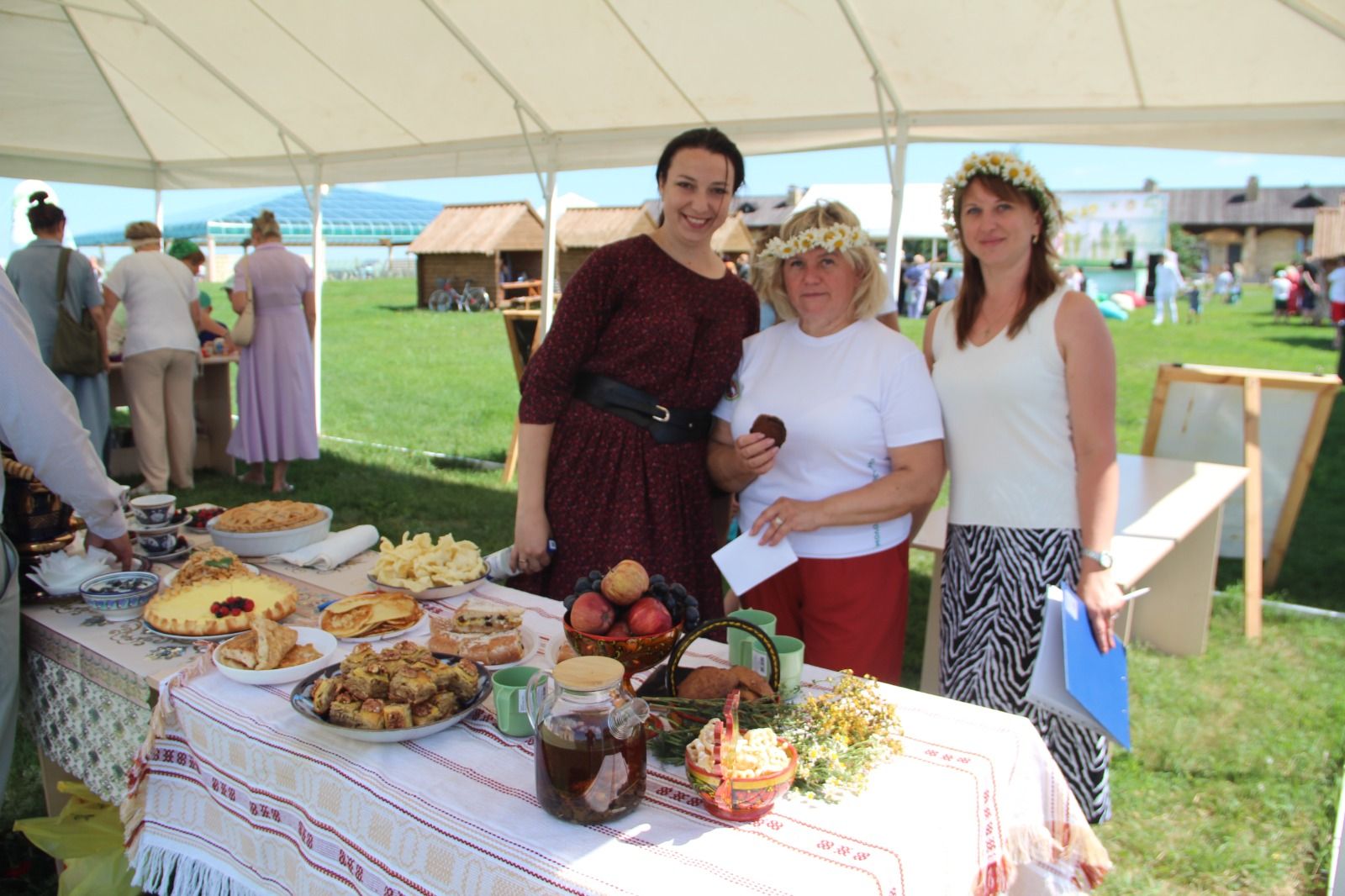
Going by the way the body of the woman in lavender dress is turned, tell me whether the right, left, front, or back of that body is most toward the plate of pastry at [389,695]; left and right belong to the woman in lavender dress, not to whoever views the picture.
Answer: back

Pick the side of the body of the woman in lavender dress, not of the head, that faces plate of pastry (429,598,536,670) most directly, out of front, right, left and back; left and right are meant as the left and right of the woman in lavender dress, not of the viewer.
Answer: back

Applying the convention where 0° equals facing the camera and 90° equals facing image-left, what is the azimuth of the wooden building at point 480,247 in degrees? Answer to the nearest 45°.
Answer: approximately 315°

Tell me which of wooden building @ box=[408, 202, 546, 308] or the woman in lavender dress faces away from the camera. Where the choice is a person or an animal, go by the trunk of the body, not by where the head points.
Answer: the woman in lavender dress

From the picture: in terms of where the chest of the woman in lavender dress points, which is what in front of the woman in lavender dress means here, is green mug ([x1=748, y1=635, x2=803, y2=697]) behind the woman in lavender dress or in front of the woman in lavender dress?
behind

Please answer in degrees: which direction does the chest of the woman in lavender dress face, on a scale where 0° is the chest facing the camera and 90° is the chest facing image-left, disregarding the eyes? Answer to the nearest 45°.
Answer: approximately 180°

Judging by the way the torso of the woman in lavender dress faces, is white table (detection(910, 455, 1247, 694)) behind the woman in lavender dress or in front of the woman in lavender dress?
behind

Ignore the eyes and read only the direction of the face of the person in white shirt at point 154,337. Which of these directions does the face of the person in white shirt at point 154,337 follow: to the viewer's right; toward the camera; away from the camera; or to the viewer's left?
away from the camera

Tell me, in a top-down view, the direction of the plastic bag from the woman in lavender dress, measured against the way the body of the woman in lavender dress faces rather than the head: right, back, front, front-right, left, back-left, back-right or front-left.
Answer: back

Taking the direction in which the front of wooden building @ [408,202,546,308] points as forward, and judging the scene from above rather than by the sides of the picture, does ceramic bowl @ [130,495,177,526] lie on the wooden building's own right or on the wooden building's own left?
on the wooden building's own right

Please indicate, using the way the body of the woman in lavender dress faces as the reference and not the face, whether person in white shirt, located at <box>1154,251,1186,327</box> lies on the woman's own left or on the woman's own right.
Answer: on the woman's own right
